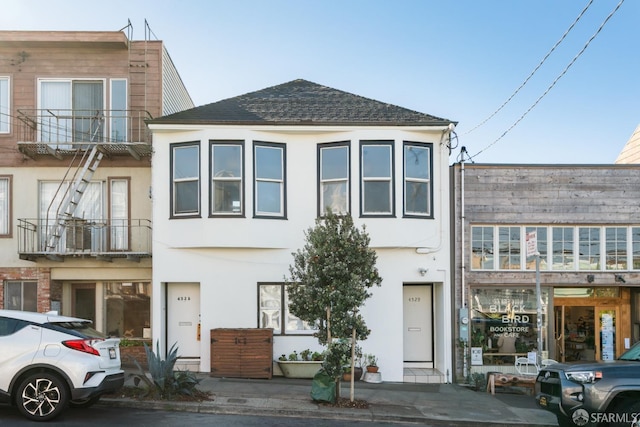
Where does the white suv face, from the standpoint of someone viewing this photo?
facing away from the viewer and to the left of the viewer

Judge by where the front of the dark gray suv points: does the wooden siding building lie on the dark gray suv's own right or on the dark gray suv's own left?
on the dark gray suv's own right

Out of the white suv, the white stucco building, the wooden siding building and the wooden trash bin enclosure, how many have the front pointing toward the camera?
3

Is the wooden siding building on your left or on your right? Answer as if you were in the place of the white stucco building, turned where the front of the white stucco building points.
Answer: on your left

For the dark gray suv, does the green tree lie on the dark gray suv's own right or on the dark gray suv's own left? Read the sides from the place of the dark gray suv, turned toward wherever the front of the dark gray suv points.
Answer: on the dark gray suv's own right

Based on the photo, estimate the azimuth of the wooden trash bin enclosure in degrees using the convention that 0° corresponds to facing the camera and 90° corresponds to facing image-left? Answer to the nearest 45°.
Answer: approximately 0°

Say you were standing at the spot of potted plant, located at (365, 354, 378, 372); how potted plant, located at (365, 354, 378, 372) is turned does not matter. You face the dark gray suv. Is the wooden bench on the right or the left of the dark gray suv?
left

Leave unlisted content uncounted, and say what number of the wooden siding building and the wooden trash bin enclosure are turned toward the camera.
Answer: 2

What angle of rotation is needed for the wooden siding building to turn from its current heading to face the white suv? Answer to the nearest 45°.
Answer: approximately 45° to its right

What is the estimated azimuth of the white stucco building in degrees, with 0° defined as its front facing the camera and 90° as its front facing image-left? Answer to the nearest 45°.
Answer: approximately 0°

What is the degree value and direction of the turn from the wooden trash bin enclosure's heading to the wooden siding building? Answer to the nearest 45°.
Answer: approximately 90° to its left
